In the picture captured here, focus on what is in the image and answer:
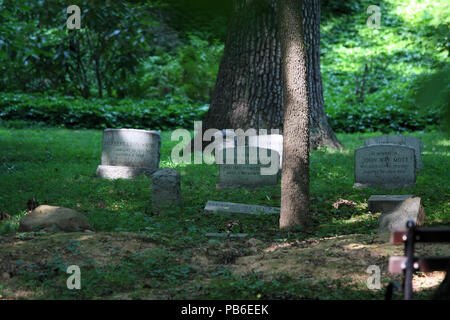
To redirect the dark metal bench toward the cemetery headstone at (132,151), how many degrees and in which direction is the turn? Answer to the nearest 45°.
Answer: approximately 45° to its left

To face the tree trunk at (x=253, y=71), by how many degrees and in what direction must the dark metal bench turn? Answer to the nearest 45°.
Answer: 0° — it already faces it

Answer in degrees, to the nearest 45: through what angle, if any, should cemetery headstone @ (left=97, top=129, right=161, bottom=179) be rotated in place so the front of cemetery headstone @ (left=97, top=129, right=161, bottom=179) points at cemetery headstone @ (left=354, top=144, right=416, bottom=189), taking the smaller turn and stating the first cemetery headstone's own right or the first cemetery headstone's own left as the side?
approximately 90° to the first cemetery headstone's own left

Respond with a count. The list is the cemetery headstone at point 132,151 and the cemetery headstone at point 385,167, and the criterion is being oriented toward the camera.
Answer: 2

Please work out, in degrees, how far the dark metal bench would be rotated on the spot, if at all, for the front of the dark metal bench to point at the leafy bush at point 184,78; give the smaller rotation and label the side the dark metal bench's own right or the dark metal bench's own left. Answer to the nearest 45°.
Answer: approximately 45° to the dark metal bench's own left

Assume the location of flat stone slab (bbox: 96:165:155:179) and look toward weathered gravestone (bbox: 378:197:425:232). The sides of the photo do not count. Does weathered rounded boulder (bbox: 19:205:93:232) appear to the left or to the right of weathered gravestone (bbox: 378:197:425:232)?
right

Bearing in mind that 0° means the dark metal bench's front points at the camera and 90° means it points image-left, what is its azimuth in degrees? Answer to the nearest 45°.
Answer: approximately 180°

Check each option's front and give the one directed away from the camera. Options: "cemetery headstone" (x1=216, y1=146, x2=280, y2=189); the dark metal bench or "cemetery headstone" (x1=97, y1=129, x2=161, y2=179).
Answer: the dark metal bench

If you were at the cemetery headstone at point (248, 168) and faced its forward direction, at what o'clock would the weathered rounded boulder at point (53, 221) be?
The weathered rounded boulder is roughly at 1 o'clock from the cemetery headstone.

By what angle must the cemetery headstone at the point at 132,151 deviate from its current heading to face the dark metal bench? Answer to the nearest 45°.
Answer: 0° — it already faces it

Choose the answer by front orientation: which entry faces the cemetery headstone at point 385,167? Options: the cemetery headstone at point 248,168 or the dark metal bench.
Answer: the dark metal bench

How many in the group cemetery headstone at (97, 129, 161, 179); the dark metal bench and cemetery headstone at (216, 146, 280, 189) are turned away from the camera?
1

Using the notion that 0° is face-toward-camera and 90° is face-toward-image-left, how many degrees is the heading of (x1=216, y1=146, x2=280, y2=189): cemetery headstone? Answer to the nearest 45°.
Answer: approximately 0°

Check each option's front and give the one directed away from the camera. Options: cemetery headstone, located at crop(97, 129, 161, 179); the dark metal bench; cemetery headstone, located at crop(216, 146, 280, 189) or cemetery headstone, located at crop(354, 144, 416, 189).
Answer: the dark metal bench

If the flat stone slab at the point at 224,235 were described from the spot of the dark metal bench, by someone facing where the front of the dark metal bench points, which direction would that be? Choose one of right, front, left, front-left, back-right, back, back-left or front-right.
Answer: front-left
